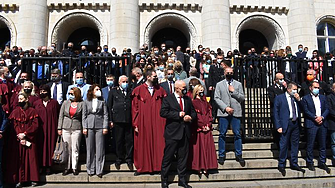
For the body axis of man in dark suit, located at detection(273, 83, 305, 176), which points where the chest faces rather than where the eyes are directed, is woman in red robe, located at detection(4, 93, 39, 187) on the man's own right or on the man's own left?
on the man's own right

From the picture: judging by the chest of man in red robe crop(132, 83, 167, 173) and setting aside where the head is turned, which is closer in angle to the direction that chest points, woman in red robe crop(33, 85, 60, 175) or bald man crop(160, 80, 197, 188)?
the bald man

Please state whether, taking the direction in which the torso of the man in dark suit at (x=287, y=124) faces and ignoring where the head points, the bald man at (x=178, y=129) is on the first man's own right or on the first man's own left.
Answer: on the first man's own right

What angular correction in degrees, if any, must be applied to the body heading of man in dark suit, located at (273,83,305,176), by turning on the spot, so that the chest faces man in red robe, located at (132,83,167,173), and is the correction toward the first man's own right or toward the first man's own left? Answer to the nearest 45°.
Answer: approximately 90° to the first man's own right

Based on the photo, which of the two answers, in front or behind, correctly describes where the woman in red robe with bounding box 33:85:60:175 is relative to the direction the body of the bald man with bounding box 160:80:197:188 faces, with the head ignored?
behind

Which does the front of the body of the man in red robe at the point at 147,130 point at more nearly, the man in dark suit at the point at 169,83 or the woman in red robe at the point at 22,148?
the woman in red robe

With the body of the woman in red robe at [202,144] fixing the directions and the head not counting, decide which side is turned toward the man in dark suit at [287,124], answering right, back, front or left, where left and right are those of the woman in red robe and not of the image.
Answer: left
